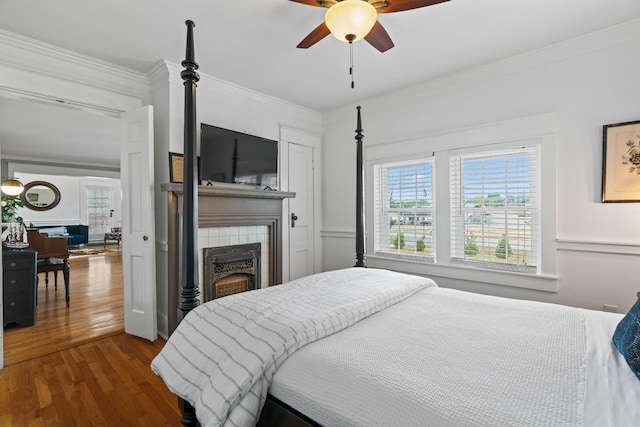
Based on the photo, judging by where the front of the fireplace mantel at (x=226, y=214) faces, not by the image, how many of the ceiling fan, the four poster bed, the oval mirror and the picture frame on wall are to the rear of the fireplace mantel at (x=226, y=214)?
1

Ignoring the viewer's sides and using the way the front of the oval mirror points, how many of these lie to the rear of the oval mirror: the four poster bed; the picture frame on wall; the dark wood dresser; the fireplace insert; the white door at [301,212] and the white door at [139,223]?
0

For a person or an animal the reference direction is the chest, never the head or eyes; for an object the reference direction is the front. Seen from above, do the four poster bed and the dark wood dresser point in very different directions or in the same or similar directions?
very different directions

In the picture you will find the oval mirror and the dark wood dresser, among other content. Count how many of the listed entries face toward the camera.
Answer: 2

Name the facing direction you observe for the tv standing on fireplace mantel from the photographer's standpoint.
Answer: facing the viewer and to the right of the viewer

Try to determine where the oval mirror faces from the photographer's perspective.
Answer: facing the viewer

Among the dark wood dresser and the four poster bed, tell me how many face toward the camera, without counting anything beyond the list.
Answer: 1

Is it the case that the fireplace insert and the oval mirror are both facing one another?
no

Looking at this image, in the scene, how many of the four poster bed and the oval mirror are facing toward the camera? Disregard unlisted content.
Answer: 1

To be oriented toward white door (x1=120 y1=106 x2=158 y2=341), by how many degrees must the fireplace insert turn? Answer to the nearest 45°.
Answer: approximately 135° to its right

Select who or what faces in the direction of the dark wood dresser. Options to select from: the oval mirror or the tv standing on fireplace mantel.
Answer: the oval mirror

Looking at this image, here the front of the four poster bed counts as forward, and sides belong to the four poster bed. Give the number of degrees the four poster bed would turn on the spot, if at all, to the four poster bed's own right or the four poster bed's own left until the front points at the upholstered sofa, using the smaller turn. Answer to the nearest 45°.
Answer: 0° — it already faces it

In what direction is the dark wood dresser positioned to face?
toward the camera

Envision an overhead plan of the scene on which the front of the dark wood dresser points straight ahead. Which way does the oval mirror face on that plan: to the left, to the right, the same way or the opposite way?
the same way

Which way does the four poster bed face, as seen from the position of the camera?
facing away from the viewer and to the left of the viewer

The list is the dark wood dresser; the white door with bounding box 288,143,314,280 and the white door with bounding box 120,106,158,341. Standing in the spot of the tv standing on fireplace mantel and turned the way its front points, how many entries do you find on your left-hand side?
1

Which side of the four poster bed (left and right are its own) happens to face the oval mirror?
front
